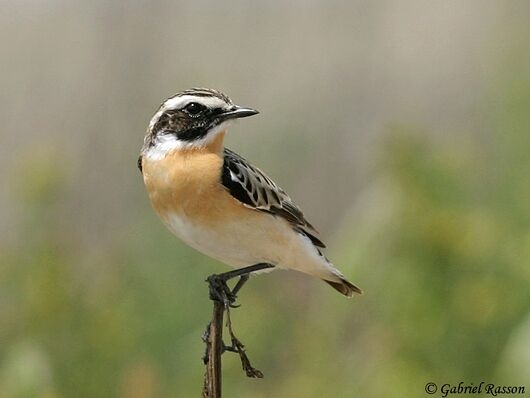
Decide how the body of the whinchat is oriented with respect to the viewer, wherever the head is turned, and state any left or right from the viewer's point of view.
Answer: facing the viewer and to the left of the viewer
